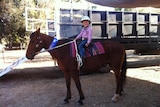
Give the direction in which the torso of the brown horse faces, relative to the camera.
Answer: to the viewer's left
